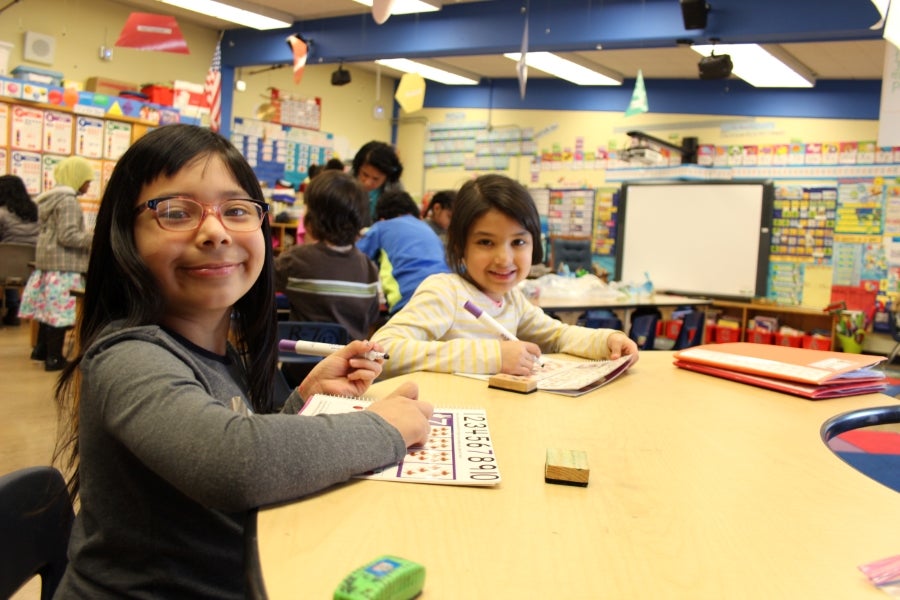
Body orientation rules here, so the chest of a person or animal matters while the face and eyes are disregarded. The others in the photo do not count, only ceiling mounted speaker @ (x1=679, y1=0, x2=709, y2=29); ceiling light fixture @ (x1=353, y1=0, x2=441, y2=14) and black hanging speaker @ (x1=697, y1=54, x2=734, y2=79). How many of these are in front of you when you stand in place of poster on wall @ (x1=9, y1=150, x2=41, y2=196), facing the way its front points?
3

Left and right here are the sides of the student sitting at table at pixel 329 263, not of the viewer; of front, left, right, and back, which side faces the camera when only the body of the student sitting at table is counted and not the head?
back

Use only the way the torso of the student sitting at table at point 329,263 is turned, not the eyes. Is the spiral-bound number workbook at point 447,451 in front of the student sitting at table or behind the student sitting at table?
behind

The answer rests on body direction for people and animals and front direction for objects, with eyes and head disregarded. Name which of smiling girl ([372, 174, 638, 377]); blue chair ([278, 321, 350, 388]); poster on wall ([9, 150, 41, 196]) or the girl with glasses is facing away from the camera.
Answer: the blue chair

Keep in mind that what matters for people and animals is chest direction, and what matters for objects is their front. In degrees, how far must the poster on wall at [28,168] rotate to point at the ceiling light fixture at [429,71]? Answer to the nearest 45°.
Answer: approximately 45° to its left

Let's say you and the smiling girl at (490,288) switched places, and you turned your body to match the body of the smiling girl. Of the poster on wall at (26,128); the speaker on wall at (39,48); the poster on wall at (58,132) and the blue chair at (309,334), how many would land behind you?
4

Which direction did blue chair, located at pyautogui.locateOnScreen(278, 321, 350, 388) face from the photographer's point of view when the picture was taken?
facing away from the viewer

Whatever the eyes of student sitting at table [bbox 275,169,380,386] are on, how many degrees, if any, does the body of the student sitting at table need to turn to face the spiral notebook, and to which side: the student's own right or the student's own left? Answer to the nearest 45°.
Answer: approximately 180°
